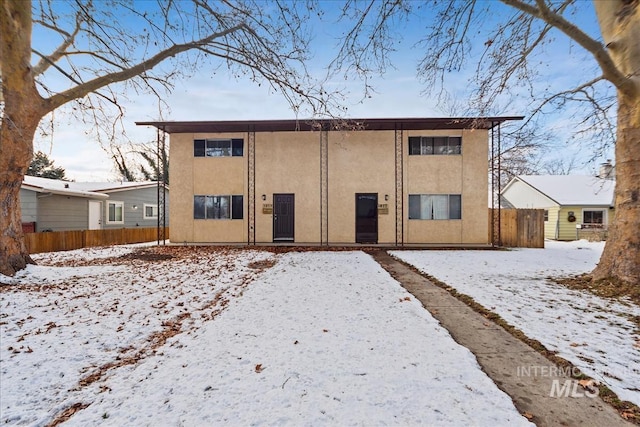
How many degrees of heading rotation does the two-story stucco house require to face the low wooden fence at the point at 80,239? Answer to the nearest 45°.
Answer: approximately 90° to its right

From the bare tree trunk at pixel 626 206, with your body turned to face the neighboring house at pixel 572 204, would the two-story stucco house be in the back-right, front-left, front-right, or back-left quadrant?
front-left

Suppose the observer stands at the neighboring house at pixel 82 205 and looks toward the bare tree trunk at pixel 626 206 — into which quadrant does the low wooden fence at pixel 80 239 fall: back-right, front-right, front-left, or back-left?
front-right

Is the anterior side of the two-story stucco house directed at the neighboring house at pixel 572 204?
no

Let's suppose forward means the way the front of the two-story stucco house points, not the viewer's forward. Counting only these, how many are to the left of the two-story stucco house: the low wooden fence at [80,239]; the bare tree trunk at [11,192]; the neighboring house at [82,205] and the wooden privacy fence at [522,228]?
1

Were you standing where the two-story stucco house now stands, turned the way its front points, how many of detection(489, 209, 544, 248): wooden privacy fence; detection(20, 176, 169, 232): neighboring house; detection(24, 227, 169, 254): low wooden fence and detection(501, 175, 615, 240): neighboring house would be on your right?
2

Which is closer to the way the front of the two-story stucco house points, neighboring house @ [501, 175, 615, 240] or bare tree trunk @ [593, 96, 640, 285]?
the bare tree trunk

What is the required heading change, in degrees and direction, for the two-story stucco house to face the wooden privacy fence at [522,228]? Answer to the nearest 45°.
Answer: approximately 90° to its left

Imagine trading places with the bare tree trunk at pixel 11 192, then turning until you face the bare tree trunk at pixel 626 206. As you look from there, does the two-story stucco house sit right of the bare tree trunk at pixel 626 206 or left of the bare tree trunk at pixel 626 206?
left

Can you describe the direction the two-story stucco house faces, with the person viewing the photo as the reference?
facing the viewer

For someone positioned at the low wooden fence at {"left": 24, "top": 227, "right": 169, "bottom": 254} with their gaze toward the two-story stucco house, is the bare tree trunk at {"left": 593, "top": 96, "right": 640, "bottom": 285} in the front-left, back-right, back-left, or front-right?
front-right

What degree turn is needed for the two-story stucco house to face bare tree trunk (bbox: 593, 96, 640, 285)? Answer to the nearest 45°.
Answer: approximately 45° to its left

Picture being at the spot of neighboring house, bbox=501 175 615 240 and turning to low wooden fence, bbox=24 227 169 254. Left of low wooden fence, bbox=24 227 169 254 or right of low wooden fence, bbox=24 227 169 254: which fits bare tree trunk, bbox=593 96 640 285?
left

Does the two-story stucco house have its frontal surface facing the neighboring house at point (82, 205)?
no

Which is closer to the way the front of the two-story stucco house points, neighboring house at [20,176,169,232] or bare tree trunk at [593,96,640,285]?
the bare tree trunk

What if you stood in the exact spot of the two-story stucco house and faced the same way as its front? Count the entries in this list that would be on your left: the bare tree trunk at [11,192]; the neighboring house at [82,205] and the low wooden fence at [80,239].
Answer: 0
